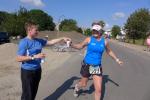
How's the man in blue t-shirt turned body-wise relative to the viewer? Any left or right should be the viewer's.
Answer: facing the viewer and to the right of the viewer
